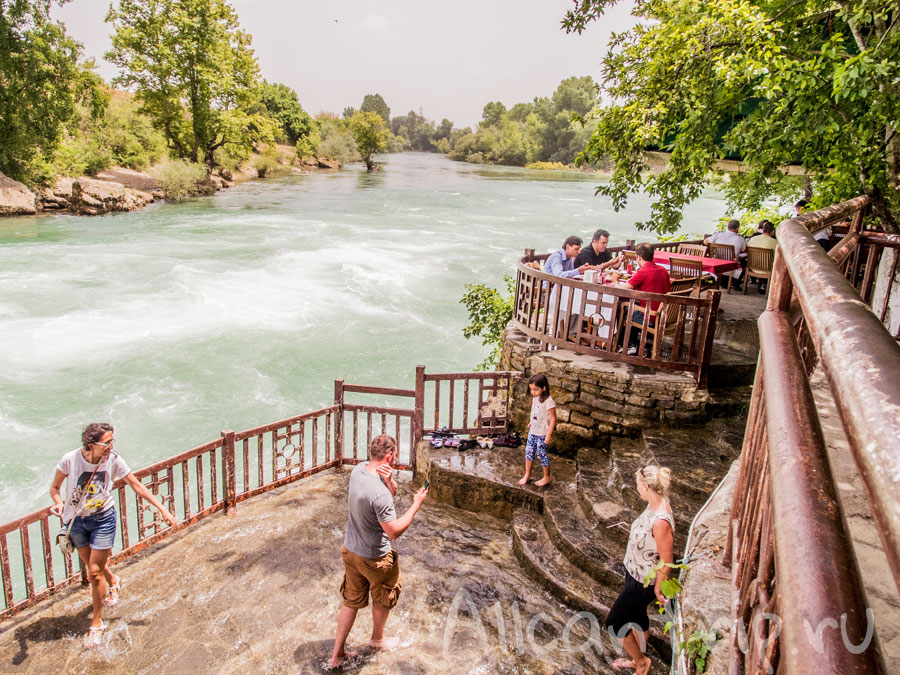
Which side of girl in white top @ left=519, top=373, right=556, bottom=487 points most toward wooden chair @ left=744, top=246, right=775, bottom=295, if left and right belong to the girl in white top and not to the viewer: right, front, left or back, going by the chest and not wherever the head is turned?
back

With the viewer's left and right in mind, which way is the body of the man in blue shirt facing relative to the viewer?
facing to the right of the viewer

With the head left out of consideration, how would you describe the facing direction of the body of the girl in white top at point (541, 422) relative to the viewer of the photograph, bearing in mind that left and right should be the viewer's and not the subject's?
facing the viewer and to the left of the viewer

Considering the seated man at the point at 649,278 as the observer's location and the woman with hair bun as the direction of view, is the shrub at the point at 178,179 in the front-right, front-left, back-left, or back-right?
back-right

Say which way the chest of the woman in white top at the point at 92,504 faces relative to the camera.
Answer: toward the camera

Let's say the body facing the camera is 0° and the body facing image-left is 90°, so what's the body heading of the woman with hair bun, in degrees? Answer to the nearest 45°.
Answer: approximately 90°

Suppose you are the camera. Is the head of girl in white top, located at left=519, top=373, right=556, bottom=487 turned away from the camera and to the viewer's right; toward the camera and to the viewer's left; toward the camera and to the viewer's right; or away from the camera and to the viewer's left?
toward the camera and to the viewer's left

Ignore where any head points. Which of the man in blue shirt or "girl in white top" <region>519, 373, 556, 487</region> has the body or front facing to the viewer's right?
the man in blue shirt

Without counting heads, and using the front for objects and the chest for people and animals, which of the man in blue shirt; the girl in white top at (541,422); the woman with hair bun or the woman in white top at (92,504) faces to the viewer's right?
the man in blue shirt

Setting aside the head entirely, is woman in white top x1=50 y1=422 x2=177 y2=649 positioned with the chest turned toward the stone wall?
no

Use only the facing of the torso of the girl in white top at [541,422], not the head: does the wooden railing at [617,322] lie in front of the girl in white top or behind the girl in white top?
behind

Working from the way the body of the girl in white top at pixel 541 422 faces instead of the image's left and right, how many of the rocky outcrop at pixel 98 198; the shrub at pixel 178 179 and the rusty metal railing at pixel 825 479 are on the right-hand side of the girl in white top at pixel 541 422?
2
